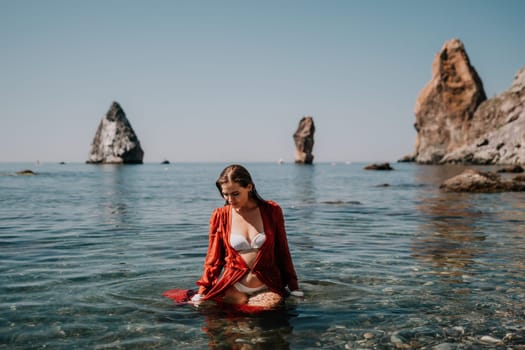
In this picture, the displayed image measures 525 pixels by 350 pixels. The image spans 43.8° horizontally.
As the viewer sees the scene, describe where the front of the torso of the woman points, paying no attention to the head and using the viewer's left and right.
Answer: facing the viewer

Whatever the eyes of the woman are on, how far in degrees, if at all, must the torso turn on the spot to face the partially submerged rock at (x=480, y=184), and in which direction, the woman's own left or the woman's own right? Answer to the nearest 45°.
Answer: approximately 135° to the woman's own left
